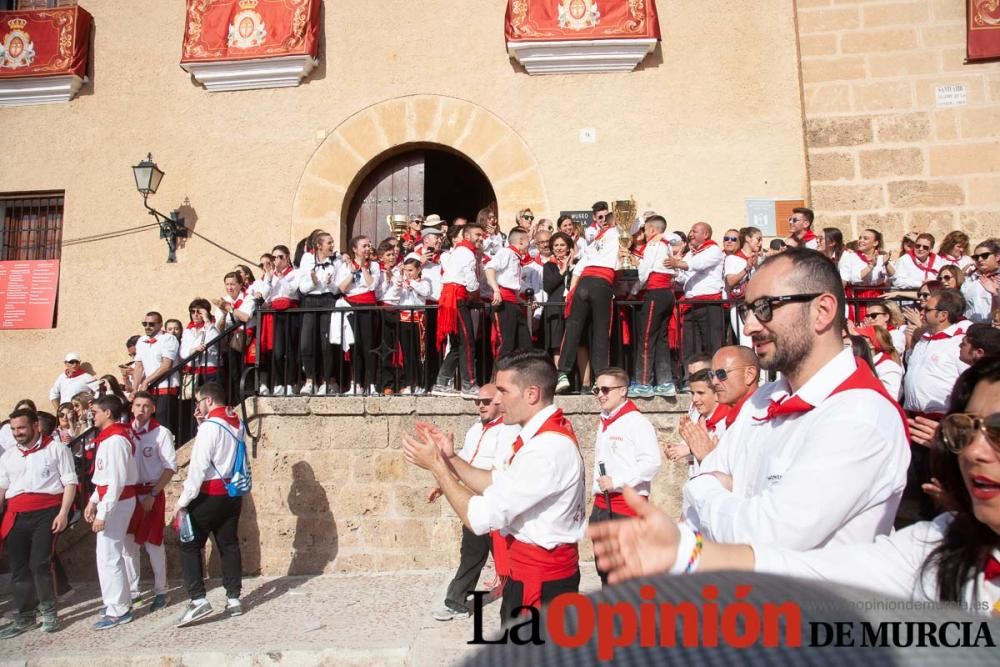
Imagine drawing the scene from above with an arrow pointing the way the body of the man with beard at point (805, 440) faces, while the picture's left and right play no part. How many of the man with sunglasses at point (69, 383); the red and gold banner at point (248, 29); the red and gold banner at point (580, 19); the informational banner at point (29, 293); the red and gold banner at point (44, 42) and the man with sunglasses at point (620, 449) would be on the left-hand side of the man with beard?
0

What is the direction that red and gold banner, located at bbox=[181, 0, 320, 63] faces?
toward the camera

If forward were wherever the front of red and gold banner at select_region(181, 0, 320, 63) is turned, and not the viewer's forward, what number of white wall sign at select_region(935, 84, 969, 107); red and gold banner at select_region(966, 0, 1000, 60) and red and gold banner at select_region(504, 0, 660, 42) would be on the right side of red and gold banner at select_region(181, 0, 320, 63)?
0

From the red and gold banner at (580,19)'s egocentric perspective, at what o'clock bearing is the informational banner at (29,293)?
The informational banner is roughly at 3 o'clock from the red and gold banner.

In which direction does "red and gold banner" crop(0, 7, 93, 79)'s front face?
toward the camera

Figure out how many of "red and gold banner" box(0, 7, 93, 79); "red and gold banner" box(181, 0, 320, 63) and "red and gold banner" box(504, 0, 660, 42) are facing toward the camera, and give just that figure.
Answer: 3

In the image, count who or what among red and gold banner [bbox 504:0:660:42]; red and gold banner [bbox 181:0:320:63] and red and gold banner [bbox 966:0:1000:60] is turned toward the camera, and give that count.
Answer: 3

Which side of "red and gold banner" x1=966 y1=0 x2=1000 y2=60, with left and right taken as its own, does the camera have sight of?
front

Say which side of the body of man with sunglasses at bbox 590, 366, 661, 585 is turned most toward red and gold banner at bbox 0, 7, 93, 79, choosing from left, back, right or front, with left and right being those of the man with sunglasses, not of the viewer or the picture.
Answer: right

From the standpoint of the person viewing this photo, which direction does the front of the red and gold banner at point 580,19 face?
facing the viewer

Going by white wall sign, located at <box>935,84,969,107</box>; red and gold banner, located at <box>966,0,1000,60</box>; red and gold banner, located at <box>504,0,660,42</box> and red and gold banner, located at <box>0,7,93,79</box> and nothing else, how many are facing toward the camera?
4

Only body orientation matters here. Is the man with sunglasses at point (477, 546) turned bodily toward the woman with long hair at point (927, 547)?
no

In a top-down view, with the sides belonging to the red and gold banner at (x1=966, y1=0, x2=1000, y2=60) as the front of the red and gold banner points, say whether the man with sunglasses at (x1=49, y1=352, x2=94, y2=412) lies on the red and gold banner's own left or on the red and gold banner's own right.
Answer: on the red and gold banner's own right

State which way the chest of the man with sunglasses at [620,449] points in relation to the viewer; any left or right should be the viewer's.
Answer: facing the viewer and to the left of the viewer

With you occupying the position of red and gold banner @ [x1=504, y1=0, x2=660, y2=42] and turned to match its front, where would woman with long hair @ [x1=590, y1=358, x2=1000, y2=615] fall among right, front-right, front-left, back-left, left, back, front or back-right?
front

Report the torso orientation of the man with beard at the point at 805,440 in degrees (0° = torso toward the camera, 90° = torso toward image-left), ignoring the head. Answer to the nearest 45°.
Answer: approximately 45°
